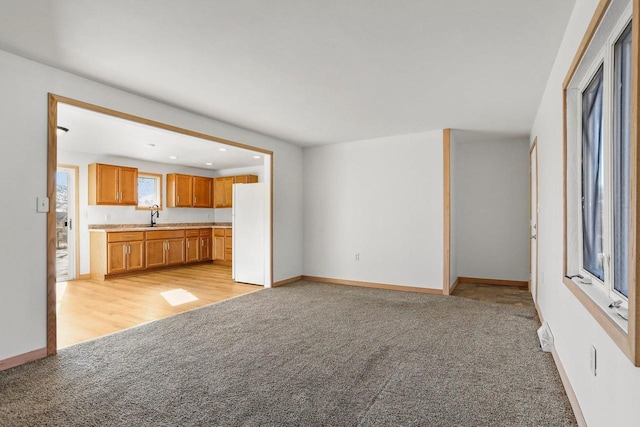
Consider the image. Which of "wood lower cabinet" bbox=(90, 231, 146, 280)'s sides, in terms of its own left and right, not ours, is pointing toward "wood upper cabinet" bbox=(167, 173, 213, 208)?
left

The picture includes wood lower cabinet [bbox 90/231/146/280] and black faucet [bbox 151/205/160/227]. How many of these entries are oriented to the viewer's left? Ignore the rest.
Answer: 0

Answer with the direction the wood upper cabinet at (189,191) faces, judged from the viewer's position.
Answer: facing the viewer and to the right of the viewer

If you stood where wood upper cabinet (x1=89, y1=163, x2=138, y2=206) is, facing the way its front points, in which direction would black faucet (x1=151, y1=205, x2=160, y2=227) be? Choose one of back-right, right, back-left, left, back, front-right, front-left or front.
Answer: left

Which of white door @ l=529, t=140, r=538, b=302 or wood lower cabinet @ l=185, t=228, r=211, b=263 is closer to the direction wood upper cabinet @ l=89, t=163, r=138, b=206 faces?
the white door
